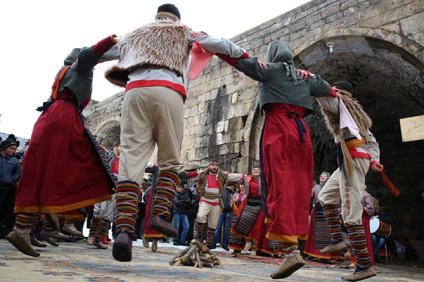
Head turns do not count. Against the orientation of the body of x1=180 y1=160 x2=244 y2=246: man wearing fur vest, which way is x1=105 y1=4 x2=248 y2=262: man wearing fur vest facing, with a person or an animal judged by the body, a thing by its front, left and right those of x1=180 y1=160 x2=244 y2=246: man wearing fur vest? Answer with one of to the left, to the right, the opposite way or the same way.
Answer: the opposite way

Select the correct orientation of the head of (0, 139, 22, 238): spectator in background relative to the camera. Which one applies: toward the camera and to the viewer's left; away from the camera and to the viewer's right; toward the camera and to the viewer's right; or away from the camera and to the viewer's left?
toward the camera and to the viewer's right

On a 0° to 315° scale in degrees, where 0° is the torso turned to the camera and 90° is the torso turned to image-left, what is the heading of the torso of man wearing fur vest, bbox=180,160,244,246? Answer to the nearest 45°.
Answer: approximately 0°

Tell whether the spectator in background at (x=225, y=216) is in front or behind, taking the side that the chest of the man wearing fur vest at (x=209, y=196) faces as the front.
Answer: behind

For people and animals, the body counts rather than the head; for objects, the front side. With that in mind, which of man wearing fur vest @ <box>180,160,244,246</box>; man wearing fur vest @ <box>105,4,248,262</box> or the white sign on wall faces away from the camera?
man wearing fur vest @ <box>105,4,248,262</box>

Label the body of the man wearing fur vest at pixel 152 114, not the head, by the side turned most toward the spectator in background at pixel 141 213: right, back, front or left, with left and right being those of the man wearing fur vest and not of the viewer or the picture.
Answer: front

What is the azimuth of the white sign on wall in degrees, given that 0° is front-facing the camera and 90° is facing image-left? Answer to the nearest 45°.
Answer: approximately 0°

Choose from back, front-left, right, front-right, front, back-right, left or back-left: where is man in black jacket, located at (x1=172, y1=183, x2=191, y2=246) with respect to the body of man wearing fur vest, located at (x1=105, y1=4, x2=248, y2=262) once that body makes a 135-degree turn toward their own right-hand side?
back-left

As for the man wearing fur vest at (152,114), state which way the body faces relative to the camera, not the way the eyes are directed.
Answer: away from the camera

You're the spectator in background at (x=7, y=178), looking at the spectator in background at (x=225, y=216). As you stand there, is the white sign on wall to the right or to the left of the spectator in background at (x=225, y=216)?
right

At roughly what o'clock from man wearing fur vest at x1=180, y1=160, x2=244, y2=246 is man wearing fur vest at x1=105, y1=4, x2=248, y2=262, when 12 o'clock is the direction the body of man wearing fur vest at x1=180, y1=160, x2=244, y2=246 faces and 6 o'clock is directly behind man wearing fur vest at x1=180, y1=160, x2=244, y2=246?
man wearing fur vest at x1=105, y1=4, x2=248, y2=262 is roughly at 12 o'clock from man wearing fur vest at x1=180, y1=160, x2=244, y2=246.

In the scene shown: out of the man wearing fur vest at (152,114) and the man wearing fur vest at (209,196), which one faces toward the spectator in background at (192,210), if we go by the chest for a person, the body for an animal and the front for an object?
the man wearing fur vest at (152,114)

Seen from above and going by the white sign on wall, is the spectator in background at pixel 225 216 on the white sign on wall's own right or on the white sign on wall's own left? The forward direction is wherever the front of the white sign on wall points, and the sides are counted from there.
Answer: on the white sign on wall's own right
